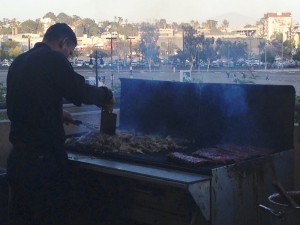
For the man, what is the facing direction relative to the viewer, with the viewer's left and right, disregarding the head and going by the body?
facing away from the viewer and to the right of the viewer

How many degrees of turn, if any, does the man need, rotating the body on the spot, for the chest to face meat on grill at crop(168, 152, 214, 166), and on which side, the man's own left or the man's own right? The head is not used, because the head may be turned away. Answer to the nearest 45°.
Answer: approximately 45° to the man's own right

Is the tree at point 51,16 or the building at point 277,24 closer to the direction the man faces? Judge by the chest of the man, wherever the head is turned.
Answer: the building

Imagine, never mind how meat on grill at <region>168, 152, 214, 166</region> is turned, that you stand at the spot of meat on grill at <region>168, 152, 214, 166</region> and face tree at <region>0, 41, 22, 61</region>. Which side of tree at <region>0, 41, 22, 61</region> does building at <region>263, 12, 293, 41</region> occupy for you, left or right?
right

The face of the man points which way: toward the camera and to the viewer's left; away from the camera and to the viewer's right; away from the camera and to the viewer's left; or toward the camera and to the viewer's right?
away from the camera and to the viewer's right

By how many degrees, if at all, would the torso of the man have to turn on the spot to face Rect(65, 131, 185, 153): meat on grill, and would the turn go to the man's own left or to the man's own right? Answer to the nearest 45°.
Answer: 0° — they already face it

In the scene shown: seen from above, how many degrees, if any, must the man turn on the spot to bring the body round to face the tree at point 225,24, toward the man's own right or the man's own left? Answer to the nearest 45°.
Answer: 0° — they already face it
